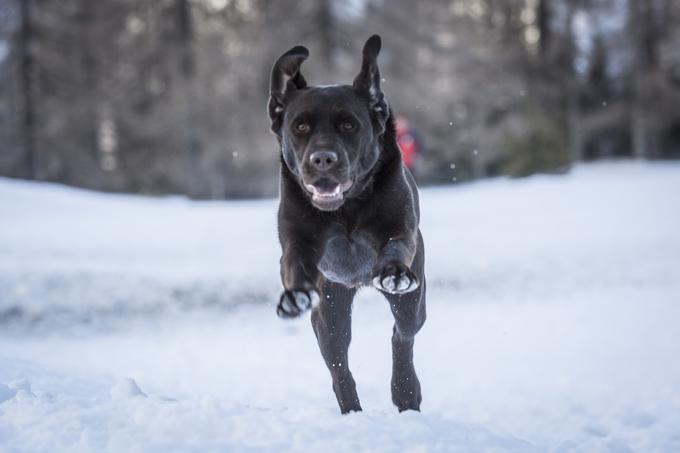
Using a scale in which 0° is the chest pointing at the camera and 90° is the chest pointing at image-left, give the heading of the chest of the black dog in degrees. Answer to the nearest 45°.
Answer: approximately 0°

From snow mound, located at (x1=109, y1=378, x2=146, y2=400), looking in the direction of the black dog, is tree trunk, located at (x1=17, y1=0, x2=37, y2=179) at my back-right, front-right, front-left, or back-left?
back-left

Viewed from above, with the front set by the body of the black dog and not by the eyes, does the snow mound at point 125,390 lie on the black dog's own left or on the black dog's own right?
on the black dog's own right

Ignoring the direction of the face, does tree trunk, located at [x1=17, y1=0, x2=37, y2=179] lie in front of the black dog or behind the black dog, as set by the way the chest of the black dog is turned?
behind
